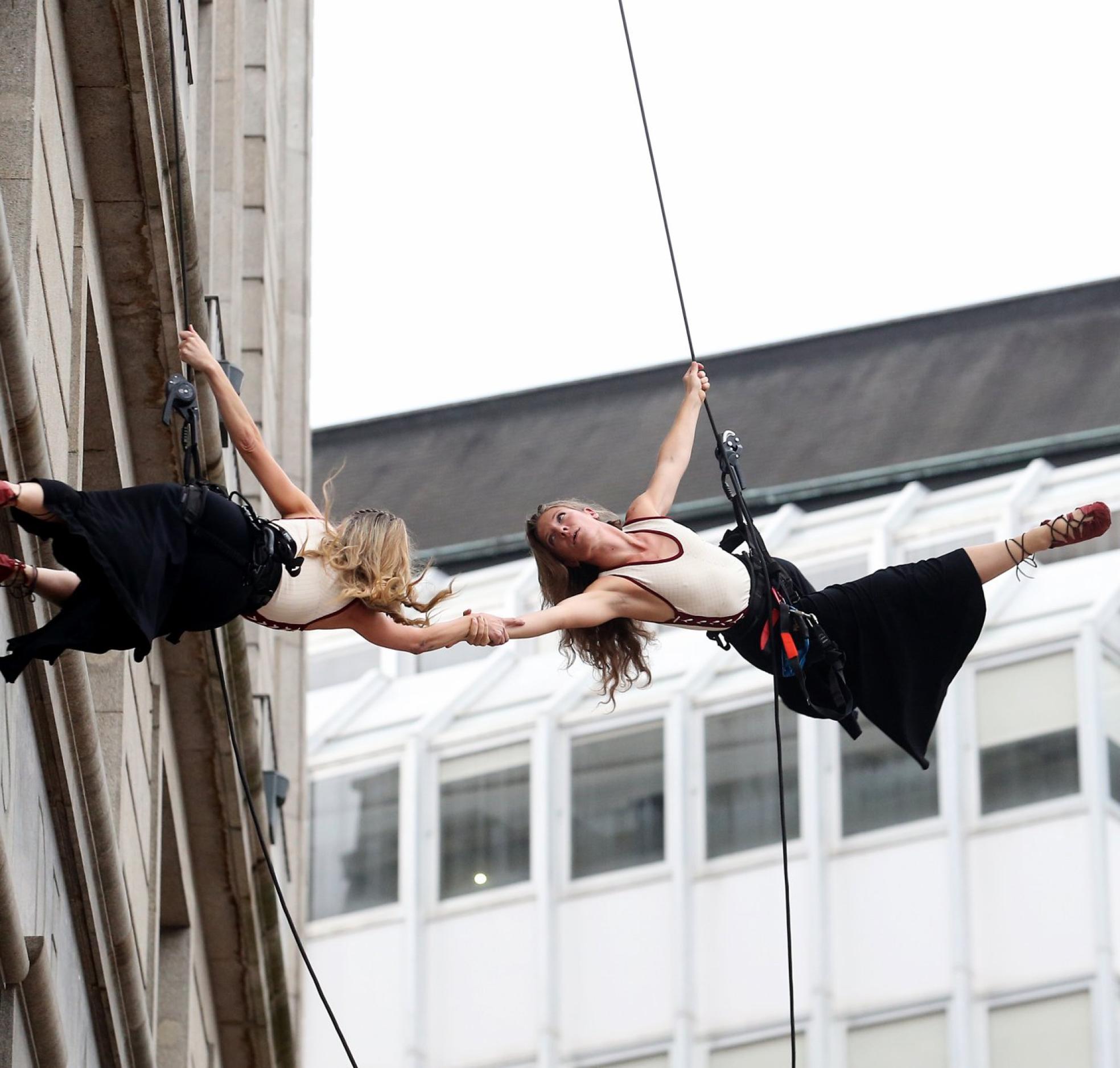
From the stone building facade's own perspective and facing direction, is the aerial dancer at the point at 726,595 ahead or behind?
ahead

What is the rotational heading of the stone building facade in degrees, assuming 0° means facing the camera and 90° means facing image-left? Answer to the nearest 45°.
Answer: approximately 270°

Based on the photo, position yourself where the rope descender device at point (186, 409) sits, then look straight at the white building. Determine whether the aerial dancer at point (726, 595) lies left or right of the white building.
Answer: right
